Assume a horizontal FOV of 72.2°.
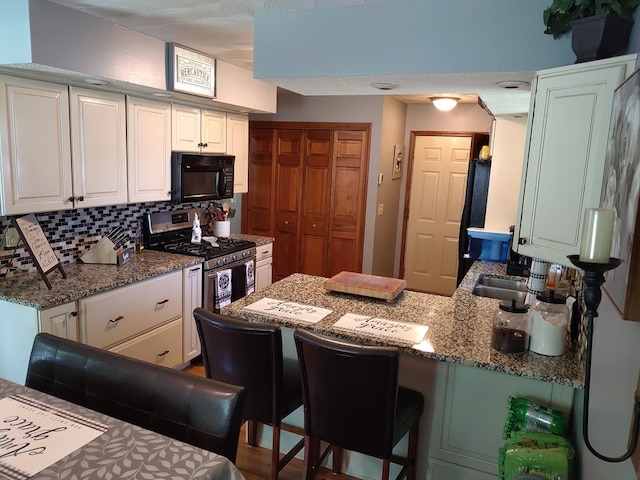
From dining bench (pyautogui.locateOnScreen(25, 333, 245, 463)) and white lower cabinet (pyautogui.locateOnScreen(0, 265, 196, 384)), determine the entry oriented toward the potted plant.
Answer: the white lower cabinet

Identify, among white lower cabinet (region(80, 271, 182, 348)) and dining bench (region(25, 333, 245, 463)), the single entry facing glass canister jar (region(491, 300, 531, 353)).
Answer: the white lower cabinet

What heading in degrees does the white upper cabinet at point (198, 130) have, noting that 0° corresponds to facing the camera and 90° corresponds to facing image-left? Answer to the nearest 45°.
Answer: approximately 315°

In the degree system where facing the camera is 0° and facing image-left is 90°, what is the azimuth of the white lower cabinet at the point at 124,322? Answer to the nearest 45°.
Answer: approximately 315°

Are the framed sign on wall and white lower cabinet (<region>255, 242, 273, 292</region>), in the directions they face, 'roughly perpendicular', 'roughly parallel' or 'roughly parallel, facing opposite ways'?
roughly parallel

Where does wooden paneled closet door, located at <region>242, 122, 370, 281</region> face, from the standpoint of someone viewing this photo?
facing the viewer

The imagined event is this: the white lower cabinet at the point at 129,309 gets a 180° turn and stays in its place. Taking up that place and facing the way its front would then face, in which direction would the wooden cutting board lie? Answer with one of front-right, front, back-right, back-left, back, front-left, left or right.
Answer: back

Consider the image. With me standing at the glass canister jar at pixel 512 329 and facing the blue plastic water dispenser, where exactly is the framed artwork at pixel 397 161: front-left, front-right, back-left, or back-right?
front-left

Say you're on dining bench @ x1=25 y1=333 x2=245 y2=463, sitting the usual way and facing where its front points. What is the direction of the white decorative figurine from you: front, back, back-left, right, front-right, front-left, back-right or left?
back-right

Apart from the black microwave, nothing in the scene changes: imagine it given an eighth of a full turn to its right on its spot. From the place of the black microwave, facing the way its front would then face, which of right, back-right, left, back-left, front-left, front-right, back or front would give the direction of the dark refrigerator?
left

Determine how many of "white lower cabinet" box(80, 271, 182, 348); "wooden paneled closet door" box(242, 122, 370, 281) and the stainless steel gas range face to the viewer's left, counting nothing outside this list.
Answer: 0

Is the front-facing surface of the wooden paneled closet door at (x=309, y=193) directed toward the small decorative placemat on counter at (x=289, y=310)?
yes

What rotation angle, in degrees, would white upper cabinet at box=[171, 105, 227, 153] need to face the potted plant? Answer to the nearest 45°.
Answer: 0° — it already faces it

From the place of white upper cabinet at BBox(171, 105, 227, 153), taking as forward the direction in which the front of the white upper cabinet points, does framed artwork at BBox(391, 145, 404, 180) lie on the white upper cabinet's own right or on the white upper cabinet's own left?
on the white upper cabinet's own left

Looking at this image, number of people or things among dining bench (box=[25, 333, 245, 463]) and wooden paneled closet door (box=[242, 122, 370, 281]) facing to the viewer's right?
0
